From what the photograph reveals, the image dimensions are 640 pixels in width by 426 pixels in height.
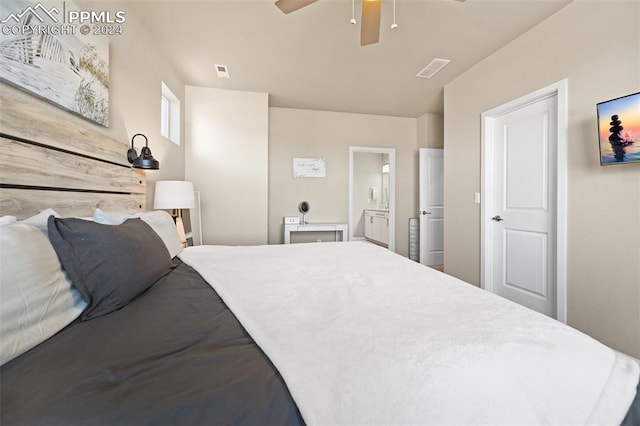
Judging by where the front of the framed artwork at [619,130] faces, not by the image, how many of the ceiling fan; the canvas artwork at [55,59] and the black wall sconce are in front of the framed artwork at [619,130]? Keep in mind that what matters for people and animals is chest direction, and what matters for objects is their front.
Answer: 3

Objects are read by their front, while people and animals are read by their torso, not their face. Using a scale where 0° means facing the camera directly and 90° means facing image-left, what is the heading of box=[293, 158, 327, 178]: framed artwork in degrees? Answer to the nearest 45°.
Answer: approximately 0°

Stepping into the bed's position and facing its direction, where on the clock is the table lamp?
The table lamp is roughly at 8 o'clock from the bed.

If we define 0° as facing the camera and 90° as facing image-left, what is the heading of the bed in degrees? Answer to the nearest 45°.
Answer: approximately 270°

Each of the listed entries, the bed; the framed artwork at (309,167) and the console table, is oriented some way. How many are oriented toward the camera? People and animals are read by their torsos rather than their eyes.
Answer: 2

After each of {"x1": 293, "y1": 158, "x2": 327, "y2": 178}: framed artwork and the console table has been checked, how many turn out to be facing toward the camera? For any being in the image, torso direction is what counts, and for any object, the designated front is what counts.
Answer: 2

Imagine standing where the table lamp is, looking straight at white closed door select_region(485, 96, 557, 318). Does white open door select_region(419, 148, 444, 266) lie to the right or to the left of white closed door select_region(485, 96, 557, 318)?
left
